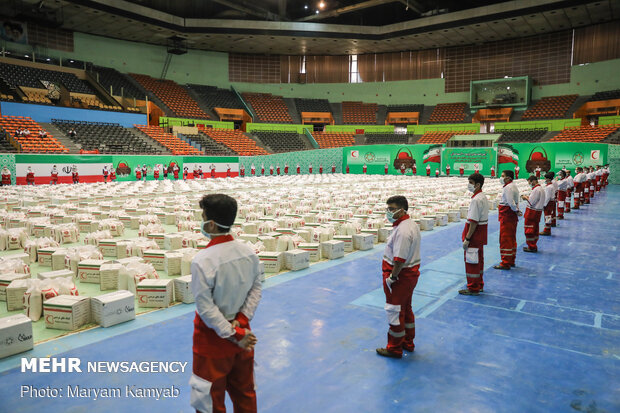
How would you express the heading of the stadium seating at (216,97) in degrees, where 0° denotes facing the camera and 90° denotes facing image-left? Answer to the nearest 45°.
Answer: approximately 315°

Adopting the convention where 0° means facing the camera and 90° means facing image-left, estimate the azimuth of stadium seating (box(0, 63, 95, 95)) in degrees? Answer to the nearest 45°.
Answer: approximately 315°

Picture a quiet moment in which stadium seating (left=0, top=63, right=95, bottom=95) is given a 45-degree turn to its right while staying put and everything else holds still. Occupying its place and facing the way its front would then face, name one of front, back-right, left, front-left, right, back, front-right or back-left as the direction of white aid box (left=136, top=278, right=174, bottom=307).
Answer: front

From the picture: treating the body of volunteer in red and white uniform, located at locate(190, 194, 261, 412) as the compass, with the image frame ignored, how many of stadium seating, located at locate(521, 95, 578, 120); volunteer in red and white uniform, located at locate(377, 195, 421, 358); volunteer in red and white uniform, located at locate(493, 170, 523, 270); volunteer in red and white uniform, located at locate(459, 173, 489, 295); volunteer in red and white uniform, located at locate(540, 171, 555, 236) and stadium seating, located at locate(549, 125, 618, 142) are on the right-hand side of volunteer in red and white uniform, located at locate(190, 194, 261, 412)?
6

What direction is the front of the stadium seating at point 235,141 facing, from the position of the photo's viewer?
facing the viewer and to the right of the viewer

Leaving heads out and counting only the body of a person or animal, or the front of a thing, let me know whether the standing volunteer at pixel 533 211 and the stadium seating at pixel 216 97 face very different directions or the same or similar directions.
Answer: very different directions

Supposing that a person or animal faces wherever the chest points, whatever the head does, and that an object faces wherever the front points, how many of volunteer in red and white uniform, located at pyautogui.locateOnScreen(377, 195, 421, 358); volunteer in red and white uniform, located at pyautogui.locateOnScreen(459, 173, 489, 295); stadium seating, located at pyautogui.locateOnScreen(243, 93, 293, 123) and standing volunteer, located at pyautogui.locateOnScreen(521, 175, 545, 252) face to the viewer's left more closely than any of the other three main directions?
3

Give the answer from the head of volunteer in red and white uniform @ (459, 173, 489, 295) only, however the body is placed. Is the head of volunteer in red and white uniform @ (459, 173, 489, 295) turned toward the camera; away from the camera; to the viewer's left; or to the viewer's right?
to the viewer's left

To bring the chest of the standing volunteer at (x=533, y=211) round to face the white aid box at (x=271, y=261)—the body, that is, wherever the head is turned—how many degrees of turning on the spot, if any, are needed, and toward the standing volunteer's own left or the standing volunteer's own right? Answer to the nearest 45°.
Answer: approximately 45° to the standing volunteer's own left

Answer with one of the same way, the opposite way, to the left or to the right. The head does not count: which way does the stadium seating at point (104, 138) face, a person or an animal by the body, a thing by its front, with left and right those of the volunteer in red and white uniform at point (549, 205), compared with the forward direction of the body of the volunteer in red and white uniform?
the opposite way

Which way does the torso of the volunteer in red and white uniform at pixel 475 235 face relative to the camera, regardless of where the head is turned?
to the viewer's left

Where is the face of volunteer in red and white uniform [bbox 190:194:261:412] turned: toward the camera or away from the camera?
away from the camera

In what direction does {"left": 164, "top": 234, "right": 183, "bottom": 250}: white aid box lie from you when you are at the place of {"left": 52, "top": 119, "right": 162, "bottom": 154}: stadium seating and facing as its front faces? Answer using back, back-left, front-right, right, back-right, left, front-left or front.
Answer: front-right

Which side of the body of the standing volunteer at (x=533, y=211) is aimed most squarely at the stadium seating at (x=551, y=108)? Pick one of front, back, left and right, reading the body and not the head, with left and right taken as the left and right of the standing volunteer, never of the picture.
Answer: right

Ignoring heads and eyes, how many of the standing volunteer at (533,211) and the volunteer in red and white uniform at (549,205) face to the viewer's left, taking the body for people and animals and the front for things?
2

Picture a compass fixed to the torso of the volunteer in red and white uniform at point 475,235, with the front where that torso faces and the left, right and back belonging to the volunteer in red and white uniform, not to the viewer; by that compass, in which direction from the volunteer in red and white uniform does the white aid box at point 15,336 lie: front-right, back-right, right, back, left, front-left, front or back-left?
front-left

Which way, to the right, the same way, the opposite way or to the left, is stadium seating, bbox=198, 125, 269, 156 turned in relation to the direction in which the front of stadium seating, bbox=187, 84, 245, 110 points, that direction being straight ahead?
the same way

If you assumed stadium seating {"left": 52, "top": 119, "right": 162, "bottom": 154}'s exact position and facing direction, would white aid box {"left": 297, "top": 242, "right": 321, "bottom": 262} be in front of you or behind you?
in front
